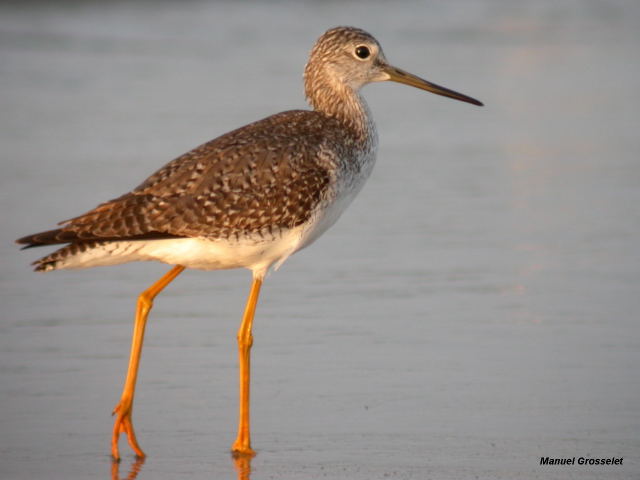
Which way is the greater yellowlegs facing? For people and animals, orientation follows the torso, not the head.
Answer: to the viewer's right
